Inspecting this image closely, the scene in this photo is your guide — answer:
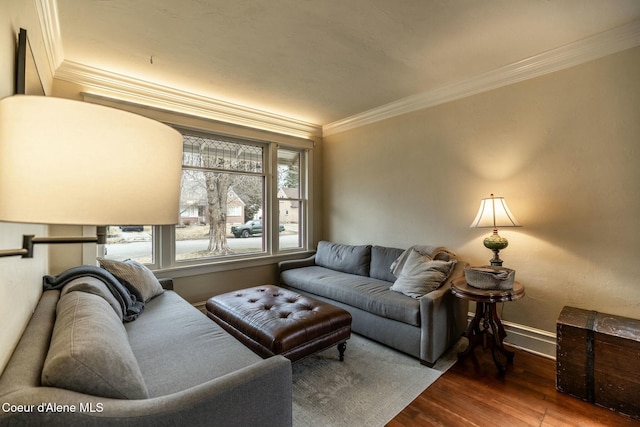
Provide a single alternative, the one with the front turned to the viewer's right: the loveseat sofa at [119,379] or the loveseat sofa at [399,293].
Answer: the loveseat sofa at [119,379]

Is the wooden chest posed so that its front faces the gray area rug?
yes

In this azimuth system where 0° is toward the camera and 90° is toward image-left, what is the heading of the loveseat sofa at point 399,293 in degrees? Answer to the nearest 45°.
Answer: approximately 45°

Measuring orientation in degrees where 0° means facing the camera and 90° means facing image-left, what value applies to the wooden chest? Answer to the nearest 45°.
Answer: approximately 45°

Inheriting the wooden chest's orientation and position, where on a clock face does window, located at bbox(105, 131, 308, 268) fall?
The window is roughly at 1 o'clock from the wooden chest.

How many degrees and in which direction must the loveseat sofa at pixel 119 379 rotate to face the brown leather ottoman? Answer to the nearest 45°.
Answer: approximately 45° to its left

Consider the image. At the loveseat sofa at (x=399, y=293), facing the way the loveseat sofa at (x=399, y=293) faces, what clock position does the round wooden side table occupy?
The round wooden side table is roughly at 8 o'clock from the loveseat sofa.

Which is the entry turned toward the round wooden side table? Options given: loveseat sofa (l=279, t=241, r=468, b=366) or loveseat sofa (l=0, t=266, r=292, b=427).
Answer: loveseat sofa (l=0, t=266, r=292, b=427)

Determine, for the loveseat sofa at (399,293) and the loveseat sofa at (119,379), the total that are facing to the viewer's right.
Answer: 1

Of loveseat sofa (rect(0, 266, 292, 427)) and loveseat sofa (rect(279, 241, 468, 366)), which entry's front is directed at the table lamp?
loveseat sofa (rect(0, 266, 292, 427))

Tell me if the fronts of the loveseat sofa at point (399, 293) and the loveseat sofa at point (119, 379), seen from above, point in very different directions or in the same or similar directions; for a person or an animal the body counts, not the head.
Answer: very different directions

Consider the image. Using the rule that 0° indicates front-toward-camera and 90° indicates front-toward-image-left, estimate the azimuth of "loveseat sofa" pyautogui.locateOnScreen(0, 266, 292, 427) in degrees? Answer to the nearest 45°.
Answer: approximately 270°
